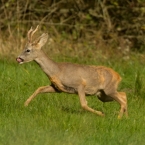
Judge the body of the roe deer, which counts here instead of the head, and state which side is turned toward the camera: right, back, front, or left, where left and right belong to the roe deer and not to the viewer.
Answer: left
